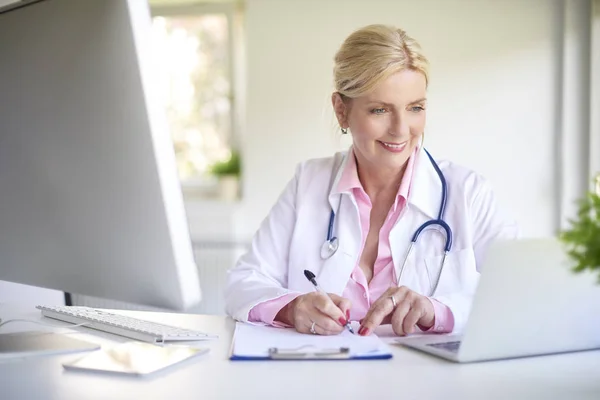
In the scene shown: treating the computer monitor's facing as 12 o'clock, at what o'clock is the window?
The window is roughly at 11 o'clock from the computer monitor.

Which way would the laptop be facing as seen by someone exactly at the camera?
facing away from the viewer and to the left of the viewer

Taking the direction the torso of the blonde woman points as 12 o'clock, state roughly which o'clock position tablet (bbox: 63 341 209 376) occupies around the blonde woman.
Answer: The tablet is roughly at 1 o'clock from the blonde woman.

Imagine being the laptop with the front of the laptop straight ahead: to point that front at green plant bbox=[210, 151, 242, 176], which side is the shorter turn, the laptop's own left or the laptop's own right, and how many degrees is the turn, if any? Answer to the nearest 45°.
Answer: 0° — it already faces it

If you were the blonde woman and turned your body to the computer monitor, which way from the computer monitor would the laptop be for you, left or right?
left

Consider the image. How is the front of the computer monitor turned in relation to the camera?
facing away from the viewer and to the right of the viewer

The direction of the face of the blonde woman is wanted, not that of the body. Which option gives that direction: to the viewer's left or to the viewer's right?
to the viewer's right

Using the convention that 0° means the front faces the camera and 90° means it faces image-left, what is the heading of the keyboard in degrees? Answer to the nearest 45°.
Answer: approximately 225°
